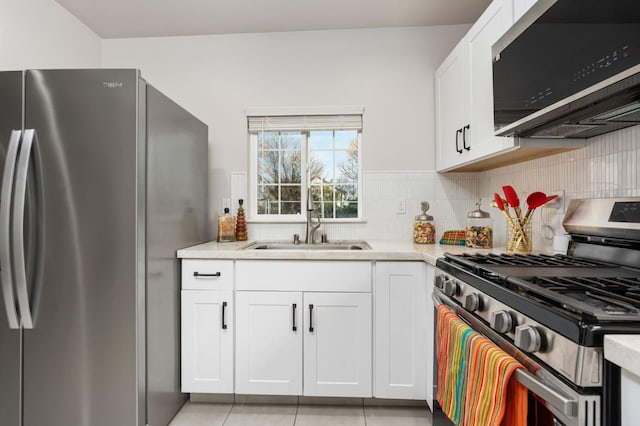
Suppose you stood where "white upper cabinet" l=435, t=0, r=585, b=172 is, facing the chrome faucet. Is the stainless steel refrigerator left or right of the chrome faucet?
left

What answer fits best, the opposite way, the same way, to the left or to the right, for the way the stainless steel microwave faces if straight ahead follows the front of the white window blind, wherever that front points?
to the right

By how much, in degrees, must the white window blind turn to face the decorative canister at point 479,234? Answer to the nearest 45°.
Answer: approximately 45° to its left

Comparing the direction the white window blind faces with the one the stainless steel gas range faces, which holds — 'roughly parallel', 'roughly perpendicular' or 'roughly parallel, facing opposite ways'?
roughly perpendicular

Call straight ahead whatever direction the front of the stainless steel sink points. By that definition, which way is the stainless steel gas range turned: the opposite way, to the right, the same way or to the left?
to the right

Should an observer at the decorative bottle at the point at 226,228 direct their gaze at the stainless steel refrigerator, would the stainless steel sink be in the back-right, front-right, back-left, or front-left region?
back-left

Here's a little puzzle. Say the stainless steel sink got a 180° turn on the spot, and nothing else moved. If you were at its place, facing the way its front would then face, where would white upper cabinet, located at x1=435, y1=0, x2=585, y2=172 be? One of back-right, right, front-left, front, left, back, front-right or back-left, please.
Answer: back-right

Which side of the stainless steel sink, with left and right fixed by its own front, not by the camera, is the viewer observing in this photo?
front

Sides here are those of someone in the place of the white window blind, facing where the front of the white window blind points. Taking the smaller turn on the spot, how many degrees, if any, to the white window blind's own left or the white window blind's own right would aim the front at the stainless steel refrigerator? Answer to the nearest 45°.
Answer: approximately 45° to the white window blind's own right

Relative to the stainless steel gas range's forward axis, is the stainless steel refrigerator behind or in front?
in front

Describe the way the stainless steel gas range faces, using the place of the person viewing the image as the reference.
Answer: facing the viewer and to the left of the viewer

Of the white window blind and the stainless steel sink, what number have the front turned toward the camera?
2

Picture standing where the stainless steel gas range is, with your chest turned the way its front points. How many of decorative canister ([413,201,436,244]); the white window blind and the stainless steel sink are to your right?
3
